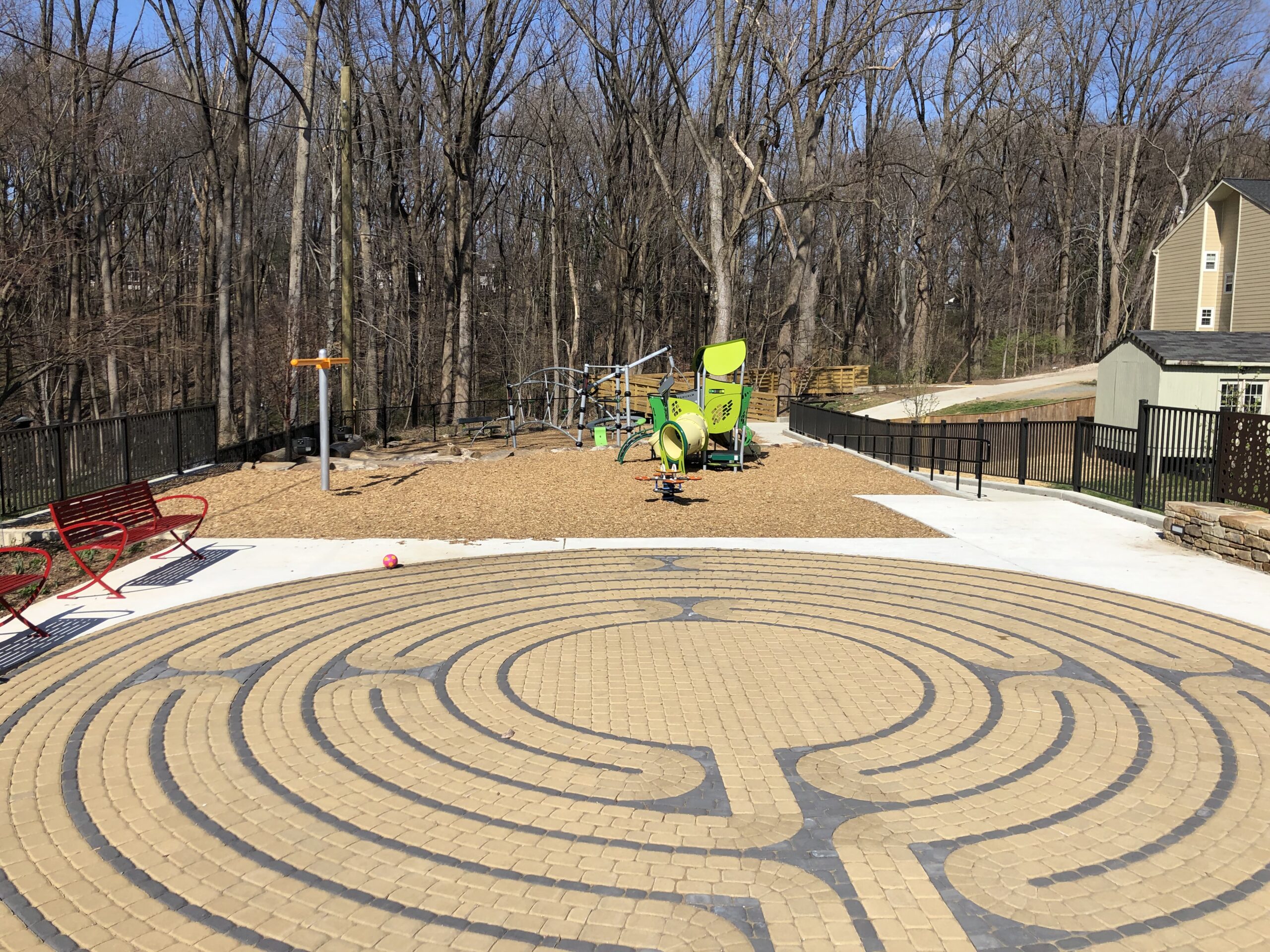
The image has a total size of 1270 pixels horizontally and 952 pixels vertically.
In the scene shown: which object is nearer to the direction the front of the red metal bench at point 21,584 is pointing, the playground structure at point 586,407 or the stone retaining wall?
the stone retaining wall

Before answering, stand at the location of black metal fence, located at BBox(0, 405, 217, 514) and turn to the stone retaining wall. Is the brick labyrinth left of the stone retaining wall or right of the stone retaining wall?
right

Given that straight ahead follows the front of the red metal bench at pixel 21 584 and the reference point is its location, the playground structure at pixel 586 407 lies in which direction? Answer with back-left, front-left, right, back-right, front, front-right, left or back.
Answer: left

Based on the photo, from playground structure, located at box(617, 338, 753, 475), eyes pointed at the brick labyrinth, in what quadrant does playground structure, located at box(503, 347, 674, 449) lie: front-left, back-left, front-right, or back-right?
back-right

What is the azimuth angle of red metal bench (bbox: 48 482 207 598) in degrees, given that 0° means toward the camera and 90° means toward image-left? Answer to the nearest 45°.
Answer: approximately 315°

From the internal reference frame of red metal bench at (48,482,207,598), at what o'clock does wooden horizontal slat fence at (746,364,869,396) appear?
The wooden horizontal slat fence is roughly at 9 o'clock from the red metal bench.

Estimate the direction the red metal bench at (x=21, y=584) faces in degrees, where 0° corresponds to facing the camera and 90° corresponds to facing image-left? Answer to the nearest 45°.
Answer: approximately 315°

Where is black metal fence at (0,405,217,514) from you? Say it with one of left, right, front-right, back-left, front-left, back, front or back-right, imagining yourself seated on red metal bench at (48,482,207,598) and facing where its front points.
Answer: back-left

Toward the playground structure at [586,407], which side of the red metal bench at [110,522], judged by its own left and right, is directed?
left
